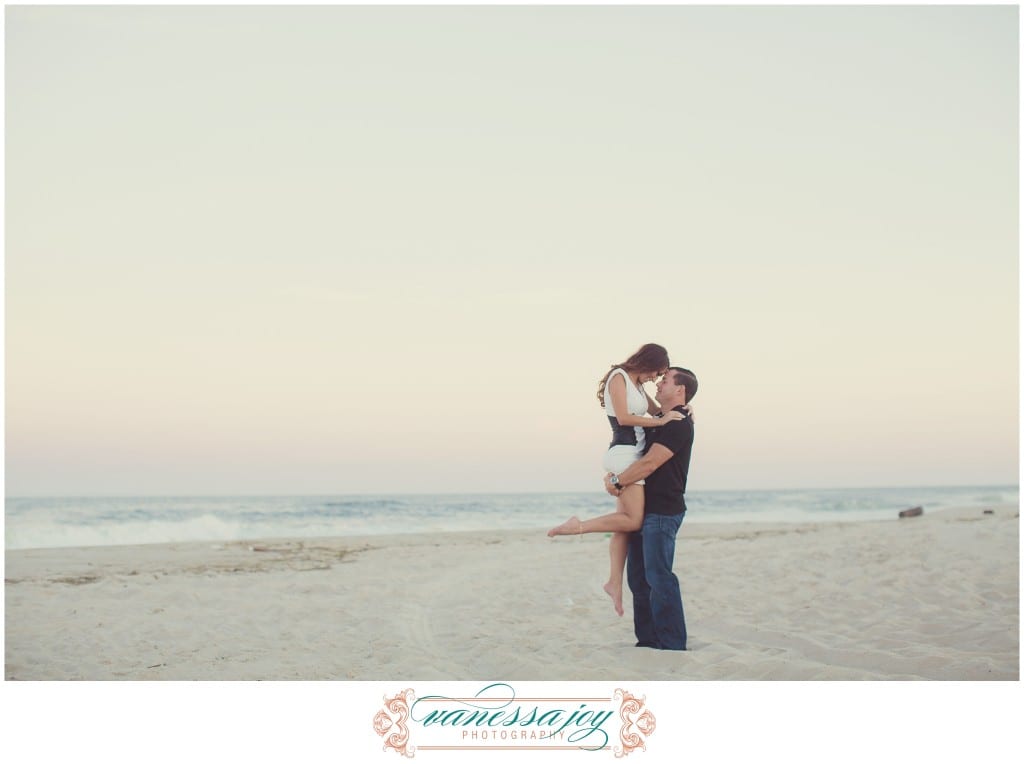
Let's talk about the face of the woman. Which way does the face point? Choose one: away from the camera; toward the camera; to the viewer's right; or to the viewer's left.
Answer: to the viewer's right

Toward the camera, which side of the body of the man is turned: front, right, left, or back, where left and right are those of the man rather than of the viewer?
left

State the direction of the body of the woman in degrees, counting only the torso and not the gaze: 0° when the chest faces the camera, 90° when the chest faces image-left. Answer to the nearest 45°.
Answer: approximately 270°
